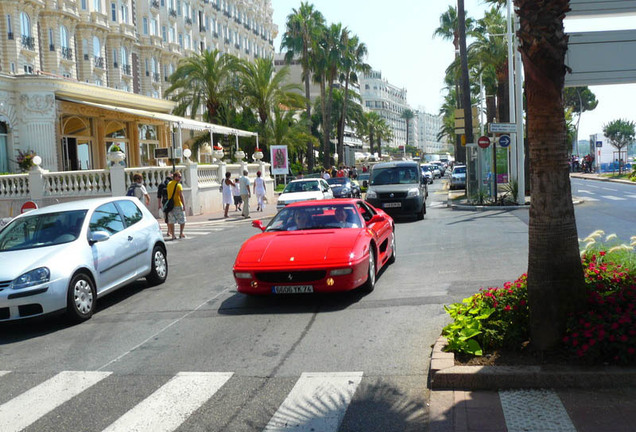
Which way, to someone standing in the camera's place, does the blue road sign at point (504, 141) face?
facing the viewer

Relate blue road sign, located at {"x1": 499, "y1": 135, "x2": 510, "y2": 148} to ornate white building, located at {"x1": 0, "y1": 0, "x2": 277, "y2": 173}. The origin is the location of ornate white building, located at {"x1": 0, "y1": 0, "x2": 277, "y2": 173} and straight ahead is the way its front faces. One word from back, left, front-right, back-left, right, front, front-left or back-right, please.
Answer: front

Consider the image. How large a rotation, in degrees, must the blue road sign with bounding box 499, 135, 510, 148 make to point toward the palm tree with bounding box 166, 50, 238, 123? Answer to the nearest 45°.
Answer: approximately 135° to its right

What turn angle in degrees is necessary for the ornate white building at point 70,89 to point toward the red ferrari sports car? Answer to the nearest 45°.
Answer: approximately 45° to its right

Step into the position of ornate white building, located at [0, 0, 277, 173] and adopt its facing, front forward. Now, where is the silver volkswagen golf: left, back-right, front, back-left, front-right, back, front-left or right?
front-right

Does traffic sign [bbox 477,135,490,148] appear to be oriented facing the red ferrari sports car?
yes

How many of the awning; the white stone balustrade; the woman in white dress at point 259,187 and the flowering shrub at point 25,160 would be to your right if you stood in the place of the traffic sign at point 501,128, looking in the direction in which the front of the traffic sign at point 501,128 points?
4

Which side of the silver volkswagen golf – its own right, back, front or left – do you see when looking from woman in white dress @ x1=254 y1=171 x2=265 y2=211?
back

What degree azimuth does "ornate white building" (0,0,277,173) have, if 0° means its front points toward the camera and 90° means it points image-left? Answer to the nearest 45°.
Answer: approximately 315°

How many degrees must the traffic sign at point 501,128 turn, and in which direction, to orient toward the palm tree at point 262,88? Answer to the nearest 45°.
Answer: approximately 135° to its right

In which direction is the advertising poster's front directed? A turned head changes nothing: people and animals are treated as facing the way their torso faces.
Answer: toward the camera

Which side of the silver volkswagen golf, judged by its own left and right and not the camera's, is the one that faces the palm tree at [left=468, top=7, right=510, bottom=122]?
back

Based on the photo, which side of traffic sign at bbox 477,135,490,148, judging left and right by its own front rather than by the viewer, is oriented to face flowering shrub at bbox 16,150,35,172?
right

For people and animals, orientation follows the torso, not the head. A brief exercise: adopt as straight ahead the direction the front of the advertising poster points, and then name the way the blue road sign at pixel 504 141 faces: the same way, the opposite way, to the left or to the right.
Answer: the same way
